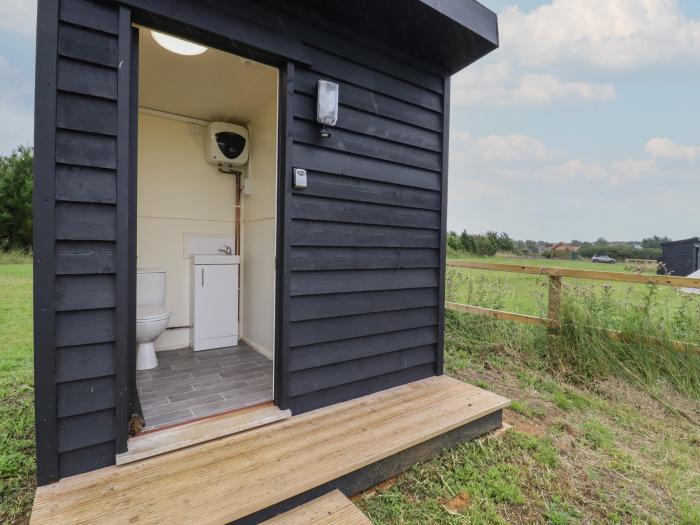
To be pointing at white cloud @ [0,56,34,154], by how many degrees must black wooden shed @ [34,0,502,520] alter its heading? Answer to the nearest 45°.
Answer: approximately 180°
